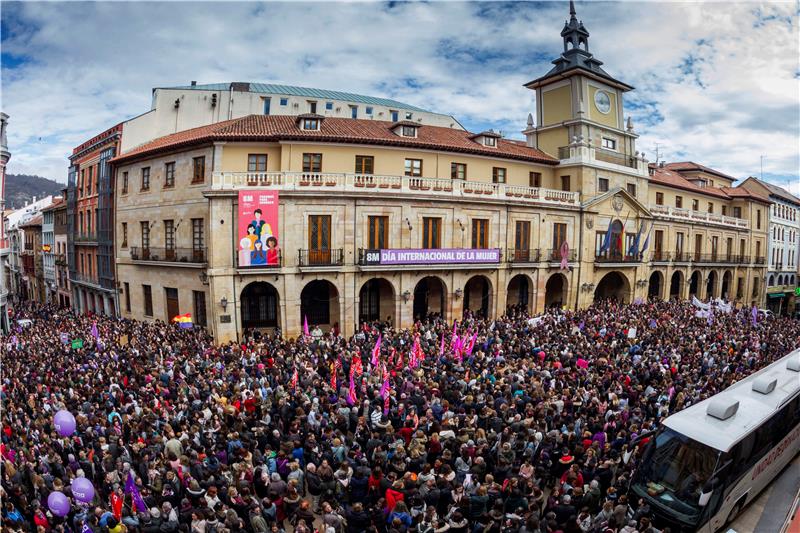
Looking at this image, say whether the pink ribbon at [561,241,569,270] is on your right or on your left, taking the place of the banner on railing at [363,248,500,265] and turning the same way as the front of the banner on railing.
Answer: on your left

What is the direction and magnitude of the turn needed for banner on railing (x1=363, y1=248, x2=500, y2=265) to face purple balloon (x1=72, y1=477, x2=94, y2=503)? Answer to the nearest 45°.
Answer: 0° — it already faces it

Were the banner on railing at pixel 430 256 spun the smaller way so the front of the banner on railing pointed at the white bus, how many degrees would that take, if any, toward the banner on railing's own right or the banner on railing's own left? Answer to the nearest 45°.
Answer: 0° — it already faces it

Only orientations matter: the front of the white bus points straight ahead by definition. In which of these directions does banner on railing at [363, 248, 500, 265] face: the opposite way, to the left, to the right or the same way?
to the left

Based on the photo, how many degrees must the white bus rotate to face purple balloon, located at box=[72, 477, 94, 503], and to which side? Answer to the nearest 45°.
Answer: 0° — it already faces it

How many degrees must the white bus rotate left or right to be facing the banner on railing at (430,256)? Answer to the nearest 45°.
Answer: approximately 90° to its right

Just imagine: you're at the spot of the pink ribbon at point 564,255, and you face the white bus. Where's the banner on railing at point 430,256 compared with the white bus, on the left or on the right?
right

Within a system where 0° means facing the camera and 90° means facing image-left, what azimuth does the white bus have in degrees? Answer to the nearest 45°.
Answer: approximately 45°

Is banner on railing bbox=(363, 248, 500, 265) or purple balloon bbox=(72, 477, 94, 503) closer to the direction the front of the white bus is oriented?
the purple balloon

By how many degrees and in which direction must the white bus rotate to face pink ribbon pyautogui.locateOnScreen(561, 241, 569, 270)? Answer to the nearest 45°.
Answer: approximately 135° to its right

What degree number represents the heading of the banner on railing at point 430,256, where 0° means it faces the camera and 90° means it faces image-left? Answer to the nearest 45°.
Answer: approximately 0°
